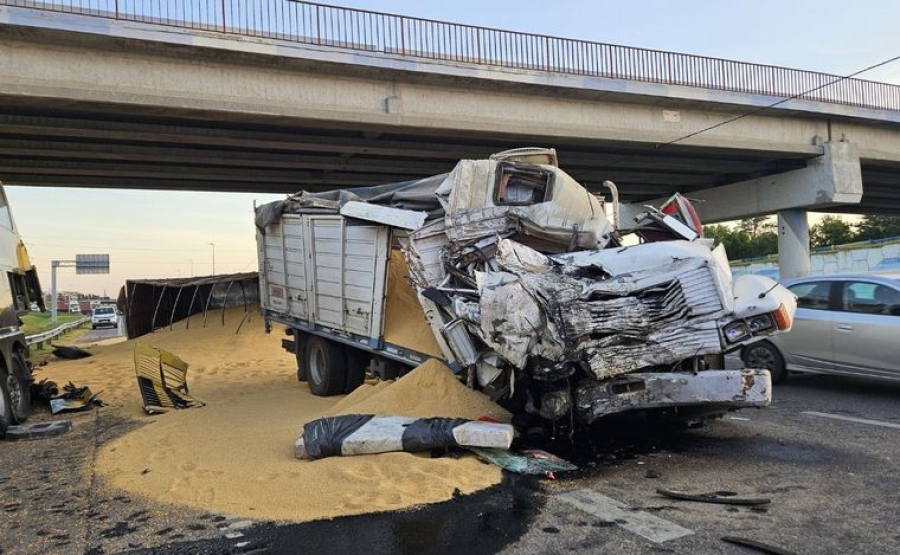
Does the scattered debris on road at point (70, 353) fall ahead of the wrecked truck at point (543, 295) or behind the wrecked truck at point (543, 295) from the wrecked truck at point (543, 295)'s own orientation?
behind

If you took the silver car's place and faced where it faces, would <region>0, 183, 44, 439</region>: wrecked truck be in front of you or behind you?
behind

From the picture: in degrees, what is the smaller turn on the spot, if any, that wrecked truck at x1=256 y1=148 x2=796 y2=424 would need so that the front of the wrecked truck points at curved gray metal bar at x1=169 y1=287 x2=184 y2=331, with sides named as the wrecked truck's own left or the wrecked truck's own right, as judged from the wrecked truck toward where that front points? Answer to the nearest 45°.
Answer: approximately 180°

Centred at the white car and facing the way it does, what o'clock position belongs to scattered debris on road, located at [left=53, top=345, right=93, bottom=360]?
The scattered debris on road is roughly at 12 o'clock from the white car.

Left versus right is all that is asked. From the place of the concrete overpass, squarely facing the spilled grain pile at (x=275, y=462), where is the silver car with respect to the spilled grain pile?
left

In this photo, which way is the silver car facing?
to the viewer's right

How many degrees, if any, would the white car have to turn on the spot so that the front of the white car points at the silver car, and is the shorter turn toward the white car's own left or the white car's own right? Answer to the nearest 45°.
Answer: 0° — it already faces it

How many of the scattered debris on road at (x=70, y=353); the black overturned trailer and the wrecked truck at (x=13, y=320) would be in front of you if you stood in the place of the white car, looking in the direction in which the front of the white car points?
3

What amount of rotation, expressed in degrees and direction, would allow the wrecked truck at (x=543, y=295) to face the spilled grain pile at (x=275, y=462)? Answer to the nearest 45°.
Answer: approximately 135° to its right

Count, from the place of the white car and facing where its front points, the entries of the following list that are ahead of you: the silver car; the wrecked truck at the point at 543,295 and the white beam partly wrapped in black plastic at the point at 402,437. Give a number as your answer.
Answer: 3
